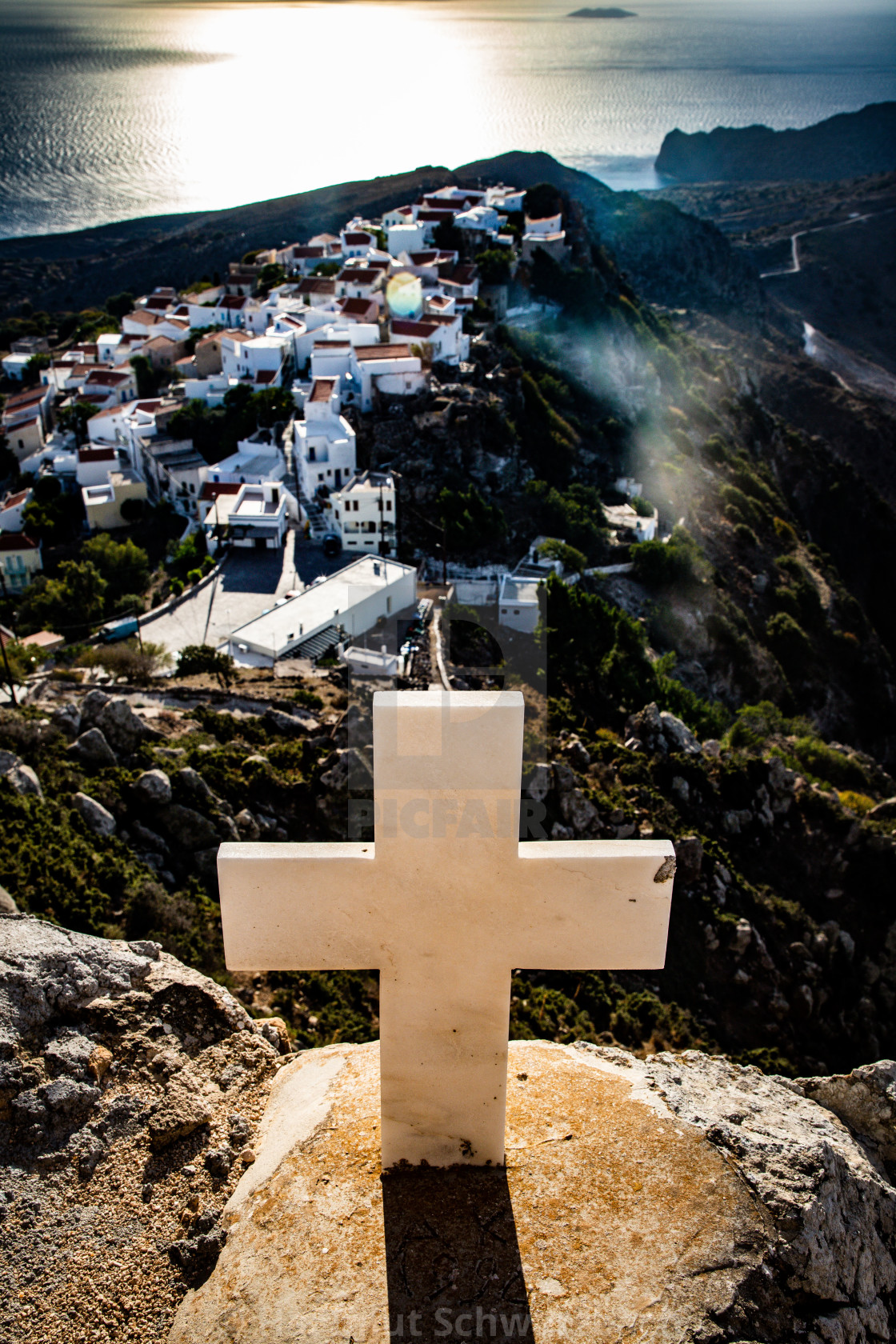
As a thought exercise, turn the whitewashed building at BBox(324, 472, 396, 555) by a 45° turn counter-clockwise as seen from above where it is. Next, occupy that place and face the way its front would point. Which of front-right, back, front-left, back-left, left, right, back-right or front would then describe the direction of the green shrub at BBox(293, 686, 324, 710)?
front-right

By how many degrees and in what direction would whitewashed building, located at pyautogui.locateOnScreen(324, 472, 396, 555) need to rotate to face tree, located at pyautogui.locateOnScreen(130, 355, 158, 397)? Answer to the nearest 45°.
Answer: approximately 135° to its right

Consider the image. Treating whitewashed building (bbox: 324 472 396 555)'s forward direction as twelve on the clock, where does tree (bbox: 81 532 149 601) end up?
The tree is roughly at 3 o'clock from the whitewashed building.

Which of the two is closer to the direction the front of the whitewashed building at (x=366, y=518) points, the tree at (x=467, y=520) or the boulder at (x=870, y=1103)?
the boulder

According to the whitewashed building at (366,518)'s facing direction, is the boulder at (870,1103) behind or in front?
in front

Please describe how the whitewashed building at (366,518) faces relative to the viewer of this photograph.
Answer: facing the viewer

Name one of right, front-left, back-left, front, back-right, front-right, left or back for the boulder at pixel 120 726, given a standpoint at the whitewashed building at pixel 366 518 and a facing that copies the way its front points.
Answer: front

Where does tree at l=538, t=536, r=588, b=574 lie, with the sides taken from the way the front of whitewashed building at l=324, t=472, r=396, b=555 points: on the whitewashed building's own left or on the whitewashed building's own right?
on the whitewashed building's own left

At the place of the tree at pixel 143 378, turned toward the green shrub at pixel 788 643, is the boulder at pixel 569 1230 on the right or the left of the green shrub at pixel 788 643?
right

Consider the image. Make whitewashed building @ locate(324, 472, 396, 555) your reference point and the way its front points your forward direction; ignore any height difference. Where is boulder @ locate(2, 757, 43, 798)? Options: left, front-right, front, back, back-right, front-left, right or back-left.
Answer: front

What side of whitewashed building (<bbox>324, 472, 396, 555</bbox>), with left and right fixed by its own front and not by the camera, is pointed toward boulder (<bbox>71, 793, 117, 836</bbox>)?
front

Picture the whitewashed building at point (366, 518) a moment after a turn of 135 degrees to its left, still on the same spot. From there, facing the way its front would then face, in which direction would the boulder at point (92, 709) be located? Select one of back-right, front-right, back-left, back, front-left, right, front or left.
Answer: back-right

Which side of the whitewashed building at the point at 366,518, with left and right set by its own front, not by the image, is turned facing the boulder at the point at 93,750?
front

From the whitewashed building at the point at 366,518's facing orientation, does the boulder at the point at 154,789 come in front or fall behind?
in front
